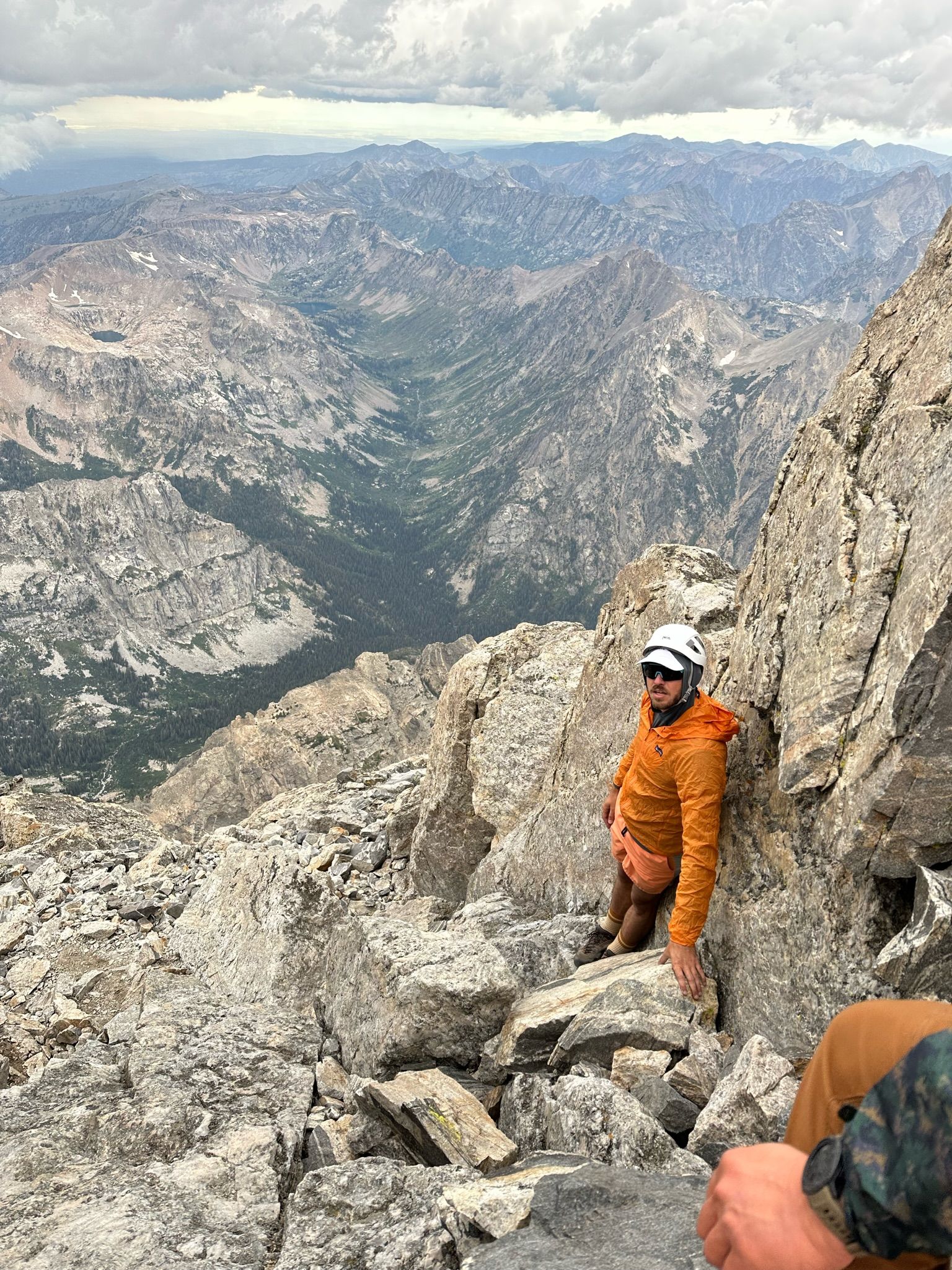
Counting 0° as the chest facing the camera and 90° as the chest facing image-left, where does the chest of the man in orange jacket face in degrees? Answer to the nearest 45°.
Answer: approximately 45°

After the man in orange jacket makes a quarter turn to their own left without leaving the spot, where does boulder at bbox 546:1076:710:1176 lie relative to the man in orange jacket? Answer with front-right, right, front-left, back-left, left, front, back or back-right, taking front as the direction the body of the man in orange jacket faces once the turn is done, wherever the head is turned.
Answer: front-right

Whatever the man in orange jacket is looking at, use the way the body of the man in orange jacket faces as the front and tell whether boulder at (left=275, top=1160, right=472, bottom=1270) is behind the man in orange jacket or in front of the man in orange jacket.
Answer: in front

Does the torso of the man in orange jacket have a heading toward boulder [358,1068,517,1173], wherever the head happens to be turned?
yes

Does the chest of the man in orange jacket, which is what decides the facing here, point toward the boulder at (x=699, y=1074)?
no

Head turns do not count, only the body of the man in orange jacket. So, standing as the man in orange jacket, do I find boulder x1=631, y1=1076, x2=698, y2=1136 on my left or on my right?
on my left

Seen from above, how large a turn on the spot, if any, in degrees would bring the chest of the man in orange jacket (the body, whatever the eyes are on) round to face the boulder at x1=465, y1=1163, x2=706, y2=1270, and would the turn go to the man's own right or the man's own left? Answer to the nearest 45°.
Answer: approximately 45° to the man's own left

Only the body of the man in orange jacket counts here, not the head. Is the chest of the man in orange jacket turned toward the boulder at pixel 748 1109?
no

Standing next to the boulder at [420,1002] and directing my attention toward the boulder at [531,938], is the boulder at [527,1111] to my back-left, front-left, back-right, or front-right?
back-right
